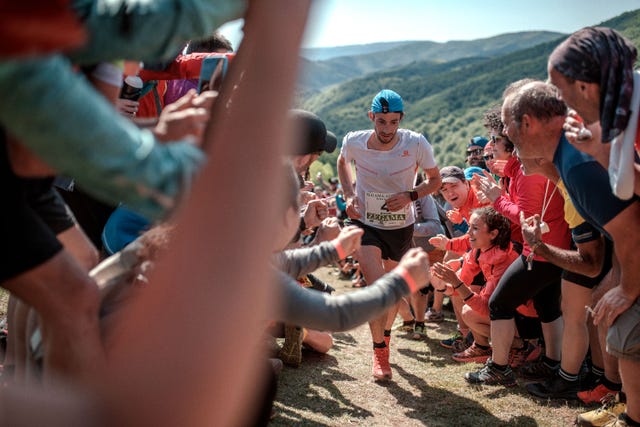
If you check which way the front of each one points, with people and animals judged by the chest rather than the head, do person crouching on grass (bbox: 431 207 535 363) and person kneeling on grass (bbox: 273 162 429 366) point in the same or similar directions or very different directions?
very different directions

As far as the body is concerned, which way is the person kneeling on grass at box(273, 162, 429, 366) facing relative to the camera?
to the viewer's right

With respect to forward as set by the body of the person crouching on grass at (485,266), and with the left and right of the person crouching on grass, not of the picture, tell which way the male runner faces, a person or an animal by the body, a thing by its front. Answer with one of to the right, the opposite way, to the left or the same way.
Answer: to the left

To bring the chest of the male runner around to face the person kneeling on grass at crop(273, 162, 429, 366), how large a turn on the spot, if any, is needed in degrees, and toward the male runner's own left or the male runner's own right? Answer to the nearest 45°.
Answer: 0° — they already face them

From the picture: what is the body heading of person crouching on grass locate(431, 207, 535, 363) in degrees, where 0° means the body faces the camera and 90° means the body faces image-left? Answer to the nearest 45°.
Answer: approximately 90°

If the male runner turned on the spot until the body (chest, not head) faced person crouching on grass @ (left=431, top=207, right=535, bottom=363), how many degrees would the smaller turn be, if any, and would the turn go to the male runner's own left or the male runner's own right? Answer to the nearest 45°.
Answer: approximately 45° to the male runner's own left
